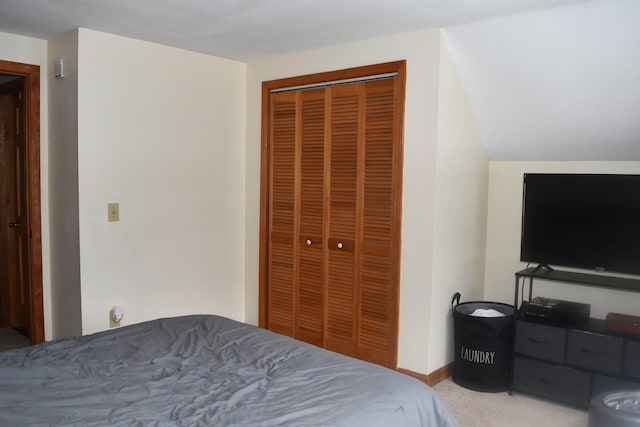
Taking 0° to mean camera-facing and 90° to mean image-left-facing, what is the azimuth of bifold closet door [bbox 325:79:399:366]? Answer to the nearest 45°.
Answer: approximately 45°

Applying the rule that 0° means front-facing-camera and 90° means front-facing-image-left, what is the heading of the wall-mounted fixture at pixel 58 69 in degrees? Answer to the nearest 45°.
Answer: approximately 45°

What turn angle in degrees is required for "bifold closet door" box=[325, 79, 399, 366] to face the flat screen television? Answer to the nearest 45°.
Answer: approximately 135° to its left

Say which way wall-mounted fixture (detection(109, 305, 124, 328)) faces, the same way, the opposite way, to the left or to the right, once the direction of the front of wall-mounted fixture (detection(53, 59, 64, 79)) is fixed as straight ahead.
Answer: to the left

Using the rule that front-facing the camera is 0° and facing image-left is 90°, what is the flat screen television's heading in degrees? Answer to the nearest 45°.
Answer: approximately 45°

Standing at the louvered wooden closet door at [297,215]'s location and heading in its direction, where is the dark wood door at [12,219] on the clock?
The dark wood door is roughly at 2 o'clock from the louvered wooden closet door.
